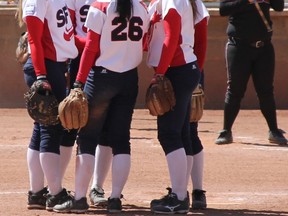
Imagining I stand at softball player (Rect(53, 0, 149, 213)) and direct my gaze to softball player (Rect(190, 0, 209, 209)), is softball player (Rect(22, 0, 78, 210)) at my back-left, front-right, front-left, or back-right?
back-left

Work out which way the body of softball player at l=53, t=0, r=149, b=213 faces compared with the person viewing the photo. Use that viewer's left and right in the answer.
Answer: facing away from the viewer and to the left of the viewer

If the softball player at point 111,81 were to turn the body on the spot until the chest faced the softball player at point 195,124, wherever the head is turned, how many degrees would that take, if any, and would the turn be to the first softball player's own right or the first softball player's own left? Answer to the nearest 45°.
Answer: approximately 135° to the first softball player's own right

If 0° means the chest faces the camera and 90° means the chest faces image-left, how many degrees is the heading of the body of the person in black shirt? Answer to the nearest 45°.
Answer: approximately 0°

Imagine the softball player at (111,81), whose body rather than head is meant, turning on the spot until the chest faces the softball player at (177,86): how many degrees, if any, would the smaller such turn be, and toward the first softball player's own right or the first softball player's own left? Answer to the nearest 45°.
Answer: approximately 135° to the first softball player's own right
